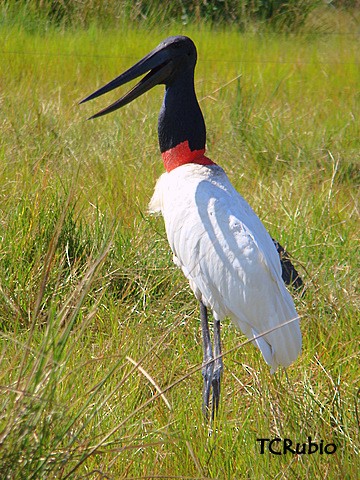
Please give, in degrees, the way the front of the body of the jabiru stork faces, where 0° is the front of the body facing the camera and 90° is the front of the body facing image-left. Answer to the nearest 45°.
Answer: approximately 90°
